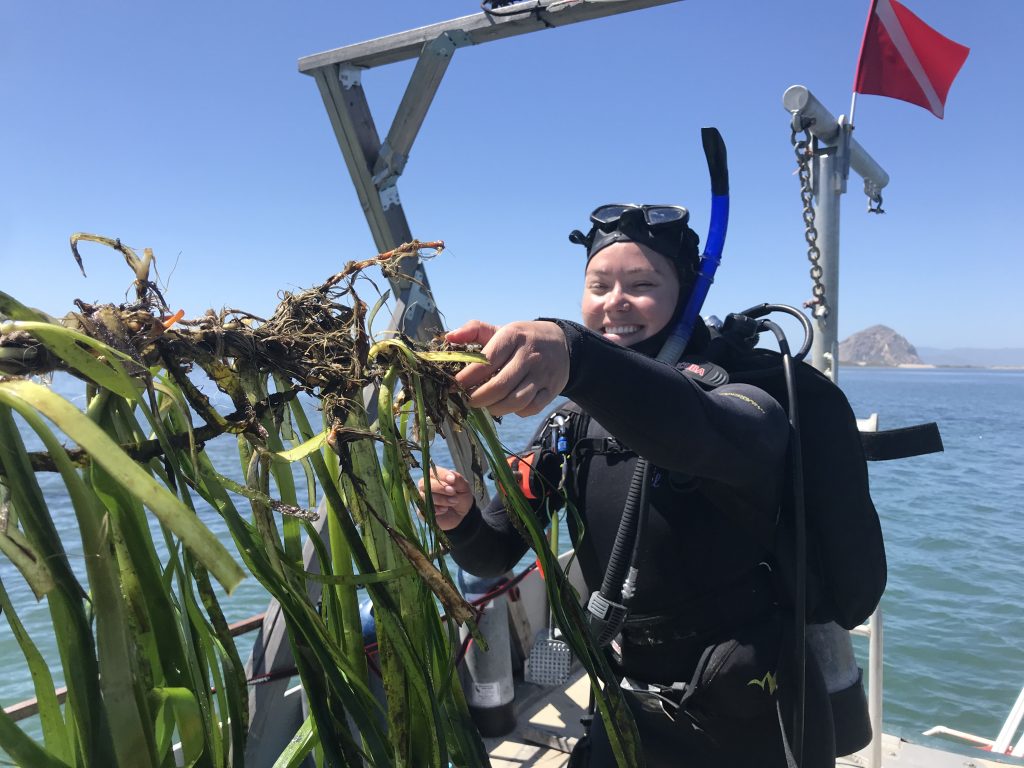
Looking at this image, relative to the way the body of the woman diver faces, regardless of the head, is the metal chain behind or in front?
behind

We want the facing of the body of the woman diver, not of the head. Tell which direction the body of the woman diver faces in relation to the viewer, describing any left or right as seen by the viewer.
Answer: facing the viewer and to the left of the viewer

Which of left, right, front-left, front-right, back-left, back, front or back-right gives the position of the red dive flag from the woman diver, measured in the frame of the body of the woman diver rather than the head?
back

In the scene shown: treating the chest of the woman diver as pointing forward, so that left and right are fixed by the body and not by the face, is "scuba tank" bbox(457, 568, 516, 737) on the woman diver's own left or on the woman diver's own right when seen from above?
on the woman diver's own right
